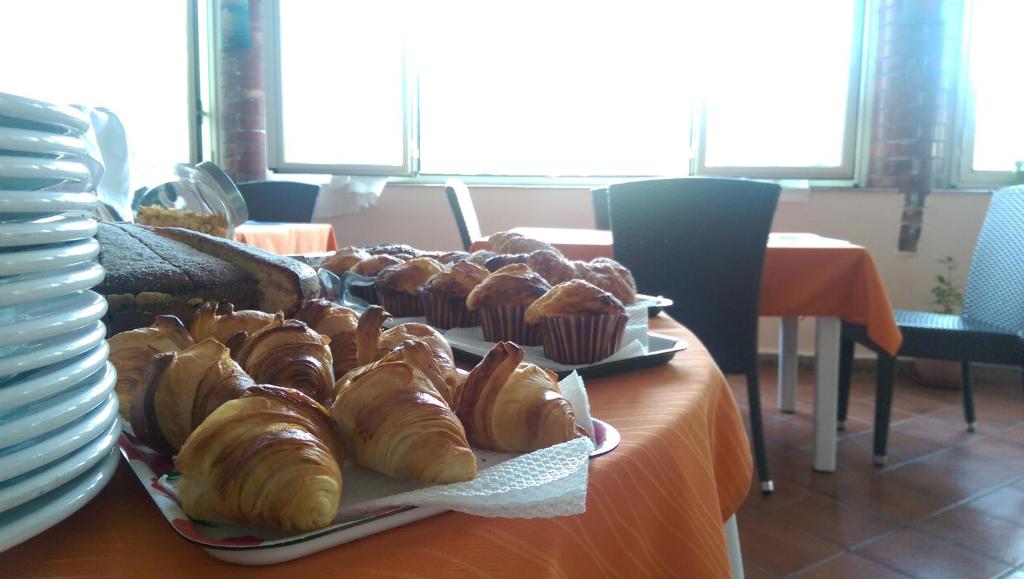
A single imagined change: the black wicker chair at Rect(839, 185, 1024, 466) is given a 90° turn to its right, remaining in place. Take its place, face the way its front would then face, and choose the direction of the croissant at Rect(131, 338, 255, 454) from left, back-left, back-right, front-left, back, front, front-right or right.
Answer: back-left

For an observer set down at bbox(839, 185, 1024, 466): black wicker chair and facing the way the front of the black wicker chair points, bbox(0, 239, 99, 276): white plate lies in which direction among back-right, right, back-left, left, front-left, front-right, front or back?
front-left

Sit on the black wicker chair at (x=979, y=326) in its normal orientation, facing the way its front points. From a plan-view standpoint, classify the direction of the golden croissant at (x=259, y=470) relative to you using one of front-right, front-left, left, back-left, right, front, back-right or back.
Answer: front-left

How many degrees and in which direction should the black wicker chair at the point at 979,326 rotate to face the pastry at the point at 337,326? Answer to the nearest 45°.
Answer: approximately 45° to its left

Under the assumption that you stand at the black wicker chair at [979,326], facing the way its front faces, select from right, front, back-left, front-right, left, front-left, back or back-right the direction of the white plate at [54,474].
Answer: front-left

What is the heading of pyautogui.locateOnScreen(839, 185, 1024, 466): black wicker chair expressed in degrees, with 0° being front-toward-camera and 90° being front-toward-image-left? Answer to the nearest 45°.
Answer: approximately 45°

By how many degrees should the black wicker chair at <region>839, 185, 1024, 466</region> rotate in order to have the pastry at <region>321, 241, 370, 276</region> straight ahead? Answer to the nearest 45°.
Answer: approximately 45° to its left

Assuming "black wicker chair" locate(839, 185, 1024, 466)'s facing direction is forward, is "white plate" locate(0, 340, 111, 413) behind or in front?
in front

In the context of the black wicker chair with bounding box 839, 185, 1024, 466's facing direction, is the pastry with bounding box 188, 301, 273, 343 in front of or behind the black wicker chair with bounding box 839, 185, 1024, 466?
in front

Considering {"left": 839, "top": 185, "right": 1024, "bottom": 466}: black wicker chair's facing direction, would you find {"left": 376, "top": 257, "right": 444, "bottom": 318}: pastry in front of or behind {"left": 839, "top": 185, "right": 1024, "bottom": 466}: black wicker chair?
in front

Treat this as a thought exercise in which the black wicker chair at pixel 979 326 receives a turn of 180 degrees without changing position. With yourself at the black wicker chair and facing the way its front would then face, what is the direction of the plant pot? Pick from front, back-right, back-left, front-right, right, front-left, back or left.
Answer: front-left

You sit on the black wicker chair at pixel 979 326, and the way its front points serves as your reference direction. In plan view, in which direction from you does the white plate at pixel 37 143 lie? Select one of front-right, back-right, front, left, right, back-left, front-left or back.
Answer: front-left

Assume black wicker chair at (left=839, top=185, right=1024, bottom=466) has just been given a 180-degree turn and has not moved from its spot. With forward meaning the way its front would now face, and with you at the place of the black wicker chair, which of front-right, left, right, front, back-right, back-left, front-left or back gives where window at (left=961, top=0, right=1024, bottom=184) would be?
front-left
